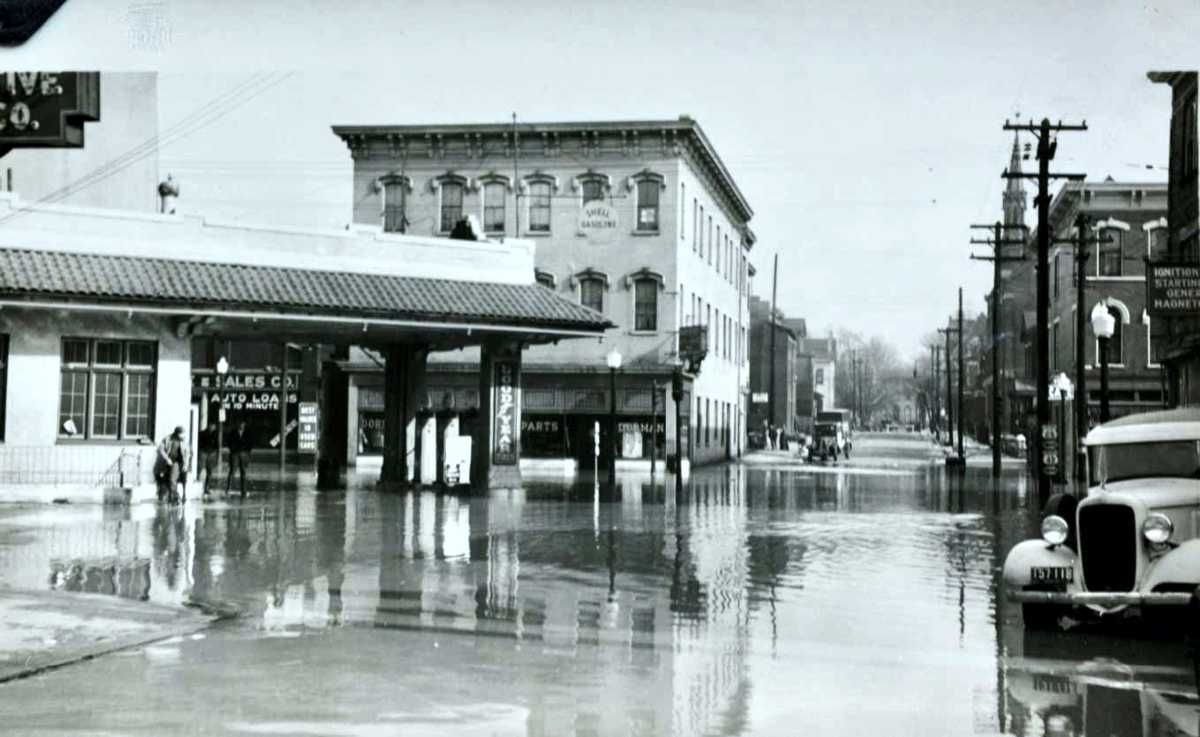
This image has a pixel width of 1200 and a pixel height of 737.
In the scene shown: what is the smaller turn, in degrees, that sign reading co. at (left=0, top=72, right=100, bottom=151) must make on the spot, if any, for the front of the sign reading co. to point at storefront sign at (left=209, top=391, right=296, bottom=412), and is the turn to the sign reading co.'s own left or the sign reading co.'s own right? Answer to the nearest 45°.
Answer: approximately 180°

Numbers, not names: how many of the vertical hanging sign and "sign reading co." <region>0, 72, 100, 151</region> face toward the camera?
2

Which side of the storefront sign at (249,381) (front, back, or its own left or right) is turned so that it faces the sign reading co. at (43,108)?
front

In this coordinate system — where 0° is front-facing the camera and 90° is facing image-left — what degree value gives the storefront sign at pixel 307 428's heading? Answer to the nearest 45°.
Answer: approximately 0°

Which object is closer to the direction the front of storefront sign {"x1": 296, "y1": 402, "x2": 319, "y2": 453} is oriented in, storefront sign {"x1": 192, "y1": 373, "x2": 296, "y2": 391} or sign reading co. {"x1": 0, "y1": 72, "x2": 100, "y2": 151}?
the sign reading co.

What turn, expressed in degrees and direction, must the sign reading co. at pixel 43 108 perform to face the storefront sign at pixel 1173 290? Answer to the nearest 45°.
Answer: approximately 90° to its left

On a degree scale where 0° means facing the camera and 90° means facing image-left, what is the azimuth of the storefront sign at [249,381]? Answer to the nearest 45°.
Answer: approximately 0°

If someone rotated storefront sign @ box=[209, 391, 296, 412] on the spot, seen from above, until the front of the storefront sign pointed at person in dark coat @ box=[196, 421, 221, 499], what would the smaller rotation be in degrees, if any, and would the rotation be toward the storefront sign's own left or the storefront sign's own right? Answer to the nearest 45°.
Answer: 0° — it already faces them
